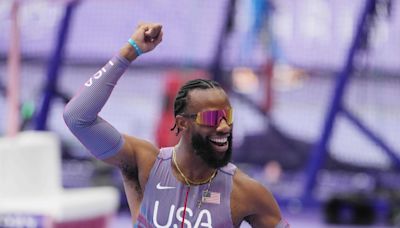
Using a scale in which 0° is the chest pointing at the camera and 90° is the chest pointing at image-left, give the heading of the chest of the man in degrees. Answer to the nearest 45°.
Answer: approximately 0°
